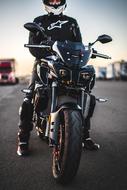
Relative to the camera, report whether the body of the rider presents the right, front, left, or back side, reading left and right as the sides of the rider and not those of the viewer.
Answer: front

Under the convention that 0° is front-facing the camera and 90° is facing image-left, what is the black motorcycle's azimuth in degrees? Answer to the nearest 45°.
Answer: approximately 0°

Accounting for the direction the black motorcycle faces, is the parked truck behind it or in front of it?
behind

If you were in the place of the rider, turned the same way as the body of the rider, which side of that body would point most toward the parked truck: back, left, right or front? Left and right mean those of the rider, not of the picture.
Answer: back
